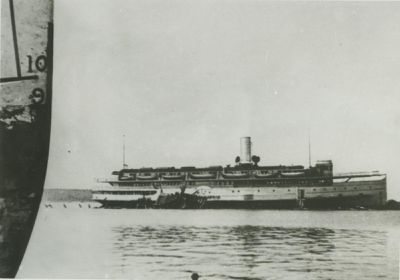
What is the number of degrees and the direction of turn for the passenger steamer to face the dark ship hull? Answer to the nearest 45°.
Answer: approximately 90° to its right

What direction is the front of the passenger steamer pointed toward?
to the viewer's right
